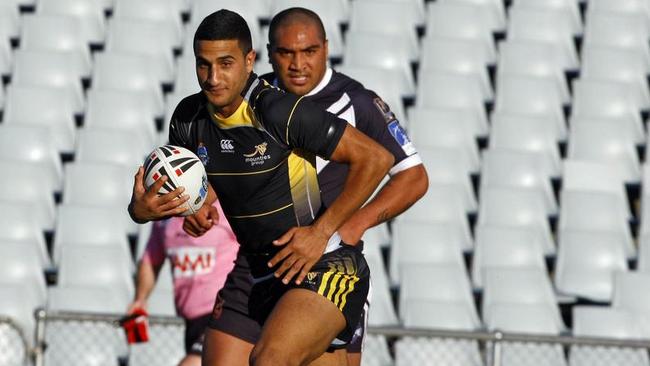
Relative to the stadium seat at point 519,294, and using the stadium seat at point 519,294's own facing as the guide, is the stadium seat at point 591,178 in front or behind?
behind

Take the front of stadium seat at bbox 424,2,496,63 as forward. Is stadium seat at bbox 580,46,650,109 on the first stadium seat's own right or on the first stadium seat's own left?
on the first stadium seat's own left

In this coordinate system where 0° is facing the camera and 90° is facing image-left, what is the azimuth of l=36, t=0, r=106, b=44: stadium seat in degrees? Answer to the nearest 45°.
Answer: approximately 0°

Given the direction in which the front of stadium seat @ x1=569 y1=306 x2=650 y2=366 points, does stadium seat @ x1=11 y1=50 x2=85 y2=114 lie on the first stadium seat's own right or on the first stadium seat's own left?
on the first stadium seat's own right

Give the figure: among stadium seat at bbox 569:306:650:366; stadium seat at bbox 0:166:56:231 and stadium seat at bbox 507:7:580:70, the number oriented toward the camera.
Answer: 3

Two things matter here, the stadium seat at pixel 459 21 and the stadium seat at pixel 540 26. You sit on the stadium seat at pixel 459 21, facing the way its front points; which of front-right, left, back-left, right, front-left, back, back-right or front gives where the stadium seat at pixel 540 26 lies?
left

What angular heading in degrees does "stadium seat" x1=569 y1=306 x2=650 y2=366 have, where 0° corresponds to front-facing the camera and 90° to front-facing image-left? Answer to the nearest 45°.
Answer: approximately 0°
